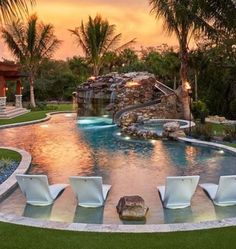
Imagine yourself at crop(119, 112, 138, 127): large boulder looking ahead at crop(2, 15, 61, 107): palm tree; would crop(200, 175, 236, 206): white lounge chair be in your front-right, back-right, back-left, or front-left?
back-left

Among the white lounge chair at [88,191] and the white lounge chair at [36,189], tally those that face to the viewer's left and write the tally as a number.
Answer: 0
